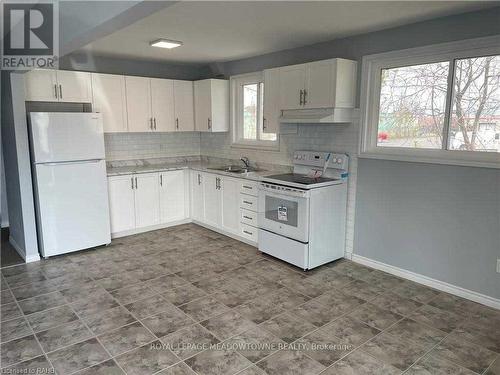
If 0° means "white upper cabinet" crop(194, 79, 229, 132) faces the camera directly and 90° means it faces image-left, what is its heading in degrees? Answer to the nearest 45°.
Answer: approximately 45°

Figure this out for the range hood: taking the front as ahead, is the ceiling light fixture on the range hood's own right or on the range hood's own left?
on the range hood's own right

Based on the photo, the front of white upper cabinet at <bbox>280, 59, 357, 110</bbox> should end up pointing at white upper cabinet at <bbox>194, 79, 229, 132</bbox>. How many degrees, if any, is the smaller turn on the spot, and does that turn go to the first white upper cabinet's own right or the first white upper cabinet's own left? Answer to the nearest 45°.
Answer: approximately 90° to the first white upper cabinet's own right

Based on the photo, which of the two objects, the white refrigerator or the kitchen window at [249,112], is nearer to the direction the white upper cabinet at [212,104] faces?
the white refrigerator

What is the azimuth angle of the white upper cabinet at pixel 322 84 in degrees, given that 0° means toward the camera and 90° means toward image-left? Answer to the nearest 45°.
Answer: approximately 45°

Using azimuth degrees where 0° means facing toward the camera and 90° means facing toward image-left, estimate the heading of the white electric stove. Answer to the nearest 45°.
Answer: approximately 45°

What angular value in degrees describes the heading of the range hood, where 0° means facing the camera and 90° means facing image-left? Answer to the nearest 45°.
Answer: approximately 45°

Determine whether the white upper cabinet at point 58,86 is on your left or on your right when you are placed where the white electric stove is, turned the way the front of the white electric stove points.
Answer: on your right

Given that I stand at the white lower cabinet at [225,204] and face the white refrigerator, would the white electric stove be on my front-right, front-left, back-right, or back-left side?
back-left

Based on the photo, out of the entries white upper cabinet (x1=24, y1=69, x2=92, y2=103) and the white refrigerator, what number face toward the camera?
2
